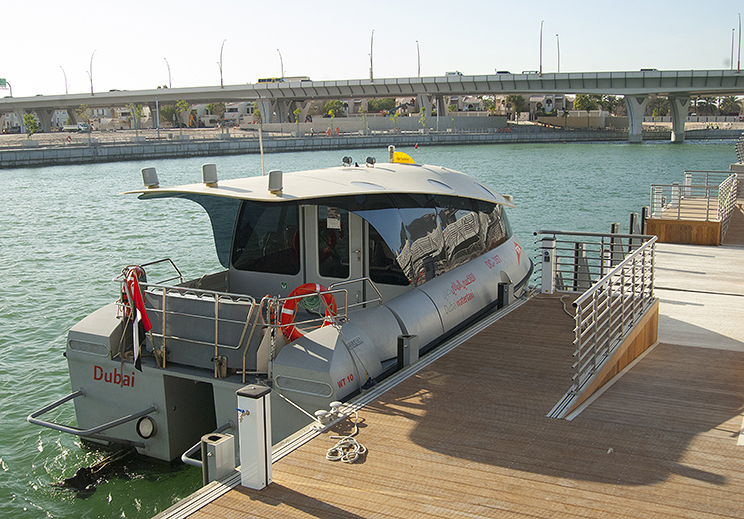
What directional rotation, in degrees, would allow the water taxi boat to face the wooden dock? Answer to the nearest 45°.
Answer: approximately 90° to its right

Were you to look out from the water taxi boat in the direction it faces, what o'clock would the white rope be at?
The white rope is roughly at 4 o'clock from the water taxi boat.

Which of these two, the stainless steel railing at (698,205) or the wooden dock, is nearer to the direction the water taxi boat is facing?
the stainless steel railing

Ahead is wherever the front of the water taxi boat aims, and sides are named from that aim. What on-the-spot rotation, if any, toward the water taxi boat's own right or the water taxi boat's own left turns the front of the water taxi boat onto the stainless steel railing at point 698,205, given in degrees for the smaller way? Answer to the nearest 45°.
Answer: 0° — it already faces it

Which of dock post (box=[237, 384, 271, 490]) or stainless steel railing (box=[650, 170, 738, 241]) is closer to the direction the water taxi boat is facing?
the stainless steel railing

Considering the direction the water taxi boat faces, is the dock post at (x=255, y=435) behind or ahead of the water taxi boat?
behind

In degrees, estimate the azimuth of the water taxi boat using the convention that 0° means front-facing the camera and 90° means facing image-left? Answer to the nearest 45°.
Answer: approximately 225°
